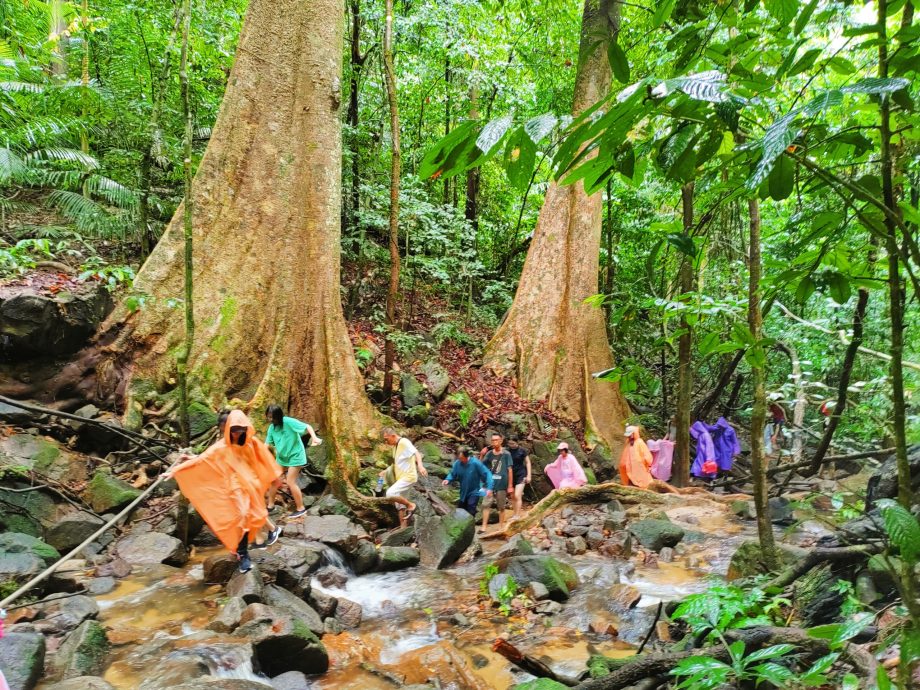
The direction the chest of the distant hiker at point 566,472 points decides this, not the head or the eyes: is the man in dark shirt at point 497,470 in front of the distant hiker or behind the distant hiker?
in front

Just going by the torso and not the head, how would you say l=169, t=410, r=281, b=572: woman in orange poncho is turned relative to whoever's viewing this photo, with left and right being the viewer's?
facing the viewer

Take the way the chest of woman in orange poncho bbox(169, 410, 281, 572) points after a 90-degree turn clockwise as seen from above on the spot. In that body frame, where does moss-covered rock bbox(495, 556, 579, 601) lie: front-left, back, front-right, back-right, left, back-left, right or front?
back

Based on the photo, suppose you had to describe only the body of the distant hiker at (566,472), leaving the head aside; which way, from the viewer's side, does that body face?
toward the camera

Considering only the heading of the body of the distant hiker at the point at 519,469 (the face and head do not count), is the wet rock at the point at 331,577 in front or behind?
in front

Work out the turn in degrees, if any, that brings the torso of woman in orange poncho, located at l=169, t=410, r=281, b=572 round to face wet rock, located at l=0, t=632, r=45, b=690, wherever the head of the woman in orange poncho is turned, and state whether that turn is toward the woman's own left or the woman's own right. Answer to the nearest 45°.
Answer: approximately 45° to the woman's own right

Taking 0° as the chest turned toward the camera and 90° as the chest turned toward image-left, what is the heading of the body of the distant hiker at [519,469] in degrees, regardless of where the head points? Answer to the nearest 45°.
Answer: approximately 45°

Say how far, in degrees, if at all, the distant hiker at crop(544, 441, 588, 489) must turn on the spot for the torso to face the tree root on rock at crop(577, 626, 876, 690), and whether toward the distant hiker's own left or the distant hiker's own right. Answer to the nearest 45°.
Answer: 0° — they already face it

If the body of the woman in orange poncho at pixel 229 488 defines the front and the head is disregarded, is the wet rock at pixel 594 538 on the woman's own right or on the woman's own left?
on the woman's own left

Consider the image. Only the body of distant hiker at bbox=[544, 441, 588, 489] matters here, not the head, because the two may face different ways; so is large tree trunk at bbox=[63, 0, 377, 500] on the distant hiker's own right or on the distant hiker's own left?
on the distant hiker's own right

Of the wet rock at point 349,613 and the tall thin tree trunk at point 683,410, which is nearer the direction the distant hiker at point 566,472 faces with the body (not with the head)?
the wet rock

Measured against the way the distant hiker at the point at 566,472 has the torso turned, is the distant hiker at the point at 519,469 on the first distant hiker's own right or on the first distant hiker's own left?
on the first distant hiker's own right
